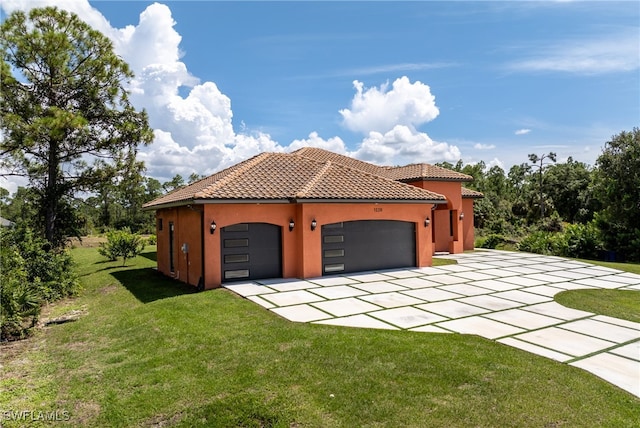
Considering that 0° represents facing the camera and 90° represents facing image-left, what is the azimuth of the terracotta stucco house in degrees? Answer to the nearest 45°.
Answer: approximately 315°

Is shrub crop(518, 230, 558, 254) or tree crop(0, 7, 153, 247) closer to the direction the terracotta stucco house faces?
the shrub

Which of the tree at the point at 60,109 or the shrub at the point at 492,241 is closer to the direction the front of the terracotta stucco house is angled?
the shrub

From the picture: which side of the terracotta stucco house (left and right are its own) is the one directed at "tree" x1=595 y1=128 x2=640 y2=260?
left

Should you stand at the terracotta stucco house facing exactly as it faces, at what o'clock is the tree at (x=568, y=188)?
The tree is roughly at 9 o'clock from the terracotta stucco house.

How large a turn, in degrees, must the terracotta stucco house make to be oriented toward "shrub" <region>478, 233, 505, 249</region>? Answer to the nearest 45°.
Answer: approximately 90° to its left

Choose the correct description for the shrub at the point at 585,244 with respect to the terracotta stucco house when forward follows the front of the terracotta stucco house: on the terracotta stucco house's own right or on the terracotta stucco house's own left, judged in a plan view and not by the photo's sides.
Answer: on the terracotta stucco house's own left

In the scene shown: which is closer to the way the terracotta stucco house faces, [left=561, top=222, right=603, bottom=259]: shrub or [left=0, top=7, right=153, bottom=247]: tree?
the shrub

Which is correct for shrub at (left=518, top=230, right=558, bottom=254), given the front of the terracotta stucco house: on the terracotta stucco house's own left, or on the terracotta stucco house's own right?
on the terracotta stucco house's own left

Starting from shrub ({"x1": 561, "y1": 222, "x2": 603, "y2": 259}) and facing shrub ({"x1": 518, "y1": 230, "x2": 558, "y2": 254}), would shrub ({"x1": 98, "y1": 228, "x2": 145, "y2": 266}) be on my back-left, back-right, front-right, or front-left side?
front-left
